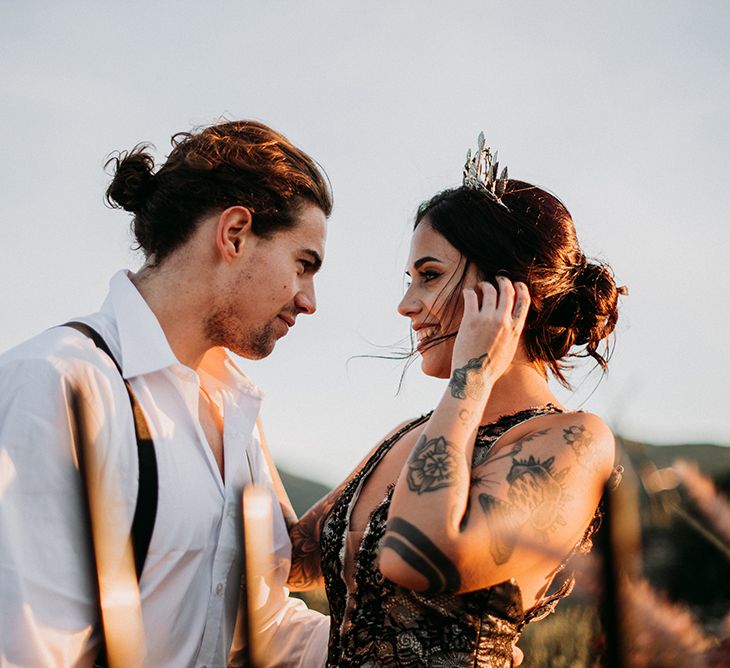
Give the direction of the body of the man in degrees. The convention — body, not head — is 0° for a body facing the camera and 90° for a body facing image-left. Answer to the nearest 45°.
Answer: approximately 315°

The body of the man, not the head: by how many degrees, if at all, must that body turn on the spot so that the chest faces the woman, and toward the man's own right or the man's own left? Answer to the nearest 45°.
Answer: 0° — they already face them

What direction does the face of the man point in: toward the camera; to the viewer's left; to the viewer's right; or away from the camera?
to the viewer's right

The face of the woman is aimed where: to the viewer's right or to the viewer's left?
to the viewer's left

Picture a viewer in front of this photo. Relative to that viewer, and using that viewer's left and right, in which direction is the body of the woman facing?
facing the viewer and to the left of the viewer

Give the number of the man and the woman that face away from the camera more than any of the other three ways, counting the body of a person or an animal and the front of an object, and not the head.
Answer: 0
